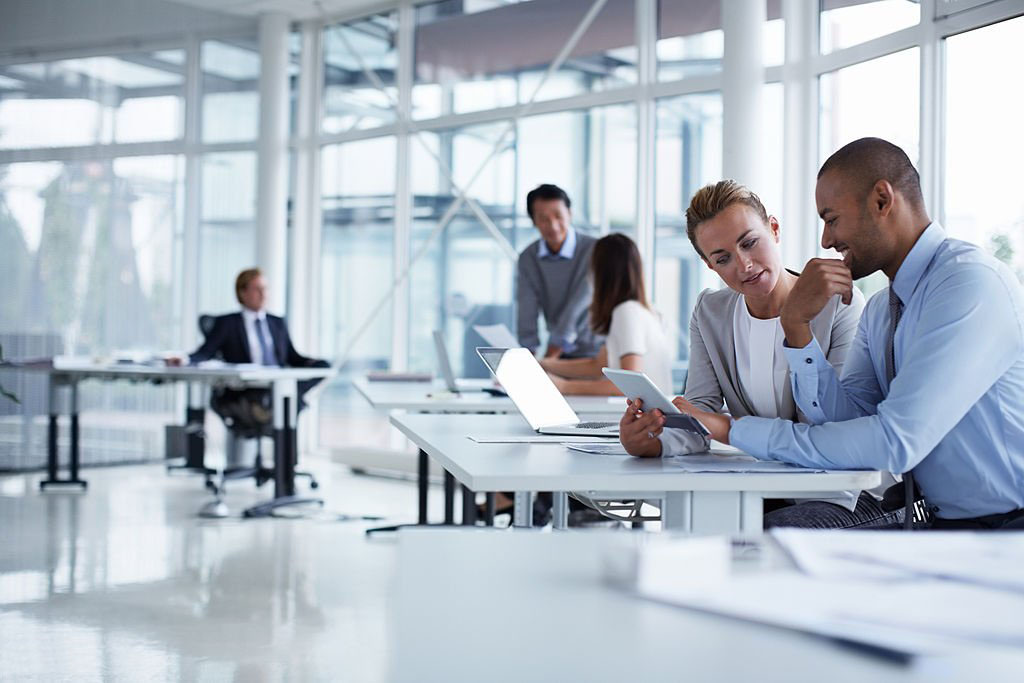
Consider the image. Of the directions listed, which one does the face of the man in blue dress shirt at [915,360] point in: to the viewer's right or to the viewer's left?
to the viewer's left

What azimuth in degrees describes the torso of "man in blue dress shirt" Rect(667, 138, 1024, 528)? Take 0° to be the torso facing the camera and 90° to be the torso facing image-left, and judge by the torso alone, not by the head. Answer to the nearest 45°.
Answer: approximately 90°

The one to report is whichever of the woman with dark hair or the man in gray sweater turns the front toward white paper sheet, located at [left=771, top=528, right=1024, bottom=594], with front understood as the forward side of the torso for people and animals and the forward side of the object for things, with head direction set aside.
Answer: the man in gray sweater

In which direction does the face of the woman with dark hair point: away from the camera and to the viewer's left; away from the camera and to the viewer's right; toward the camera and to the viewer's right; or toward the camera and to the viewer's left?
away from the camera and to the viewer's left

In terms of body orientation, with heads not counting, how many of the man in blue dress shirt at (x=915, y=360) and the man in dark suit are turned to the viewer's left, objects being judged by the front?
1

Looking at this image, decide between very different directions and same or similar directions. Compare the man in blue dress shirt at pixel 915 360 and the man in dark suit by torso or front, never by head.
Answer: very different directions

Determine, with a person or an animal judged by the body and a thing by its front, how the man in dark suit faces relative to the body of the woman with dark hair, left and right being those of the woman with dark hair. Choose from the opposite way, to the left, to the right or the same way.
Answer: the opposite way

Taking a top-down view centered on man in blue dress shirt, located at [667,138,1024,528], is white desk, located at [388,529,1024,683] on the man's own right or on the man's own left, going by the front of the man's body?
on the man's own left
